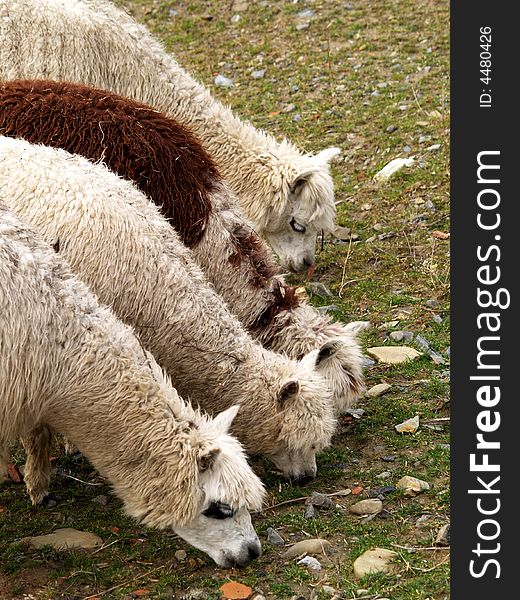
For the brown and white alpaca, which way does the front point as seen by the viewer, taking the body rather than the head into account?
to the viewer's right

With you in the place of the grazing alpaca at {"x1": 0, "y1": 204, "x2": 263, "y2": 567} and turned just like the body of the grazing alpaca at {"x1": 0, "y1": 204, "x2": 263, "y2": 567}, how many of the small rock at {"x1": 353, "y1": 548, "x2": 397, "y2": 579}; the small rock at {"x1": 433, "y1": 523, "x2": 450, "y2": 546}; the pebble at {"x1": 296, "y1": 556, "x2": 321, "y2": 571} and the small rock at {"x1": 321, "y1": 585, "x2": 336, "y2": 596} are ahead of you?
4

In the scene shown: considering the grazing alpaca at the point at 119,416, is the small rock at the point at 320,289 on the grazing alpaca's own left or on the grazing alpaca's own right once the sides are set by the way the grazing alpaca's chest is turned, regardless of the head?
on the grazing alpaca's own left

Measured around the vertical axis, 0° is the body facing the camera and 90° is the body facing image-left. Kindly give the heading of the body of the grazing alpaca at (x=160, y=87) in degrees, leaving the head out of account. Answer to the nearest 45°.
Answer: approximately 270°

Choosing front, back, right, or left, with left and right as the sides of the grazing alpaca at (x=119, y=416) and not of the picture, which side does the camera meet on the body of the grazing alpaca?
right

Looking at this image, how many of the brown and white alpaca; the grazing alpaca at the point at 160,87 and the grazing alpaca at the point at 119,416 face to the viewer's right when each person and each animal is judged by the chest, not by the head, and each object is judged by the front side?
3

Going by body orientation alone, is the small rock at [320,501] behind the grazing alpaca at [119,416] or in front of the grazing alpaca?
in front

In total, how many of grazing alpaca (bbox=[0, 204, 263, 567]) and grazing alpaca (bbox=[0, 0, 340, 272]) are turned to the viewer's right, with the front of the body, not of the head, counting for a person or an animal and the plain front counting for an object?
2
